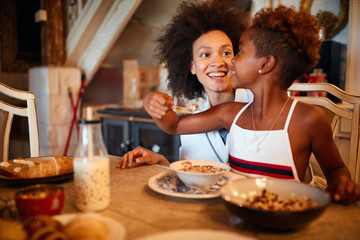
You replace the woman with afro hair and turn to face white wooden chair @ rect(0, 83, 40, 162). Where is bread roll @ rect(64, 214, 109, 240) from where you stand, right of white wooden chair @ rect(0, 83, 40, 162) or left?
left

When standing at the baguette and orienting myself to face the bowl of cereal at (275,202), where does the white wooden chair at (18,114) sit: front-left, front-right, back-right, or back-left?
back-left

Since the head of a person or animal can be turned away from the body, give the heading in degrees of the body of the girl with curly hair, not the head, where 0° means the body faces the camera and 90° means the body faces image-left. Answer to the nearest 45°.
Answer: approximately 45°

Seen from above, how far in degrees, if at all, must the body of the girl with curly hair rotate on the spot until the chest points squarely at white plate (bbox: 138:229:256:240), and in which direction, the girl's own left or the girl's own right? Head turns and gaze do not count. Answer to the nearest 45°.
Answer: approximately 45° to the girl's own left

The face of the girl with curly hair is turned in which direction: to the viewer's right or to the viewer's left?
to the viewer's left

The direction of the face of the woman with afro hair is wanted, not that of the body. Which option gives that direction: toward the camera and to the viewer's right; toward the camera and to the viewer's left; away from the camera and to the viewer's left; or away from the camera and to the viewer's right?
toward the camera and to the viewer's right
